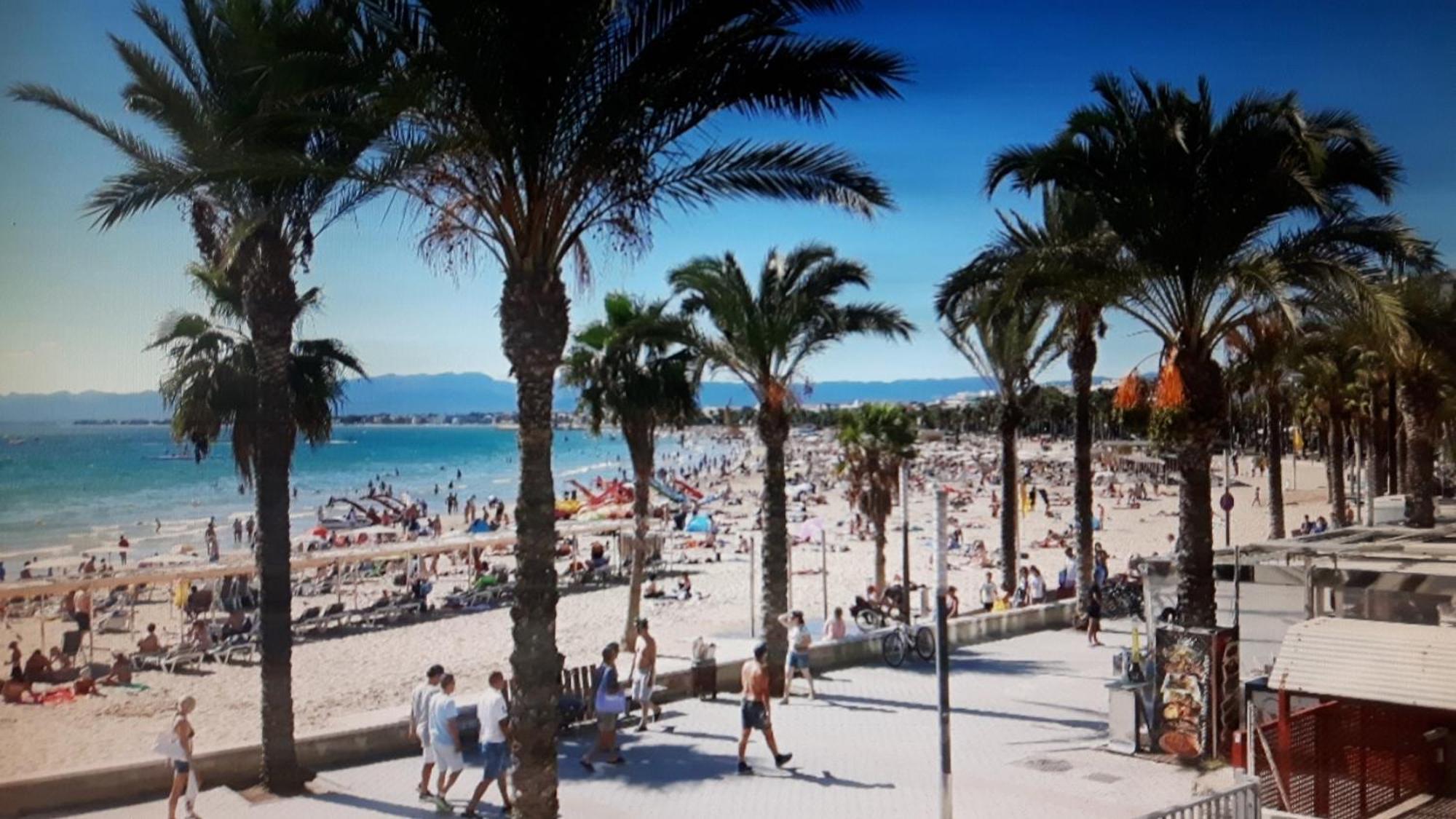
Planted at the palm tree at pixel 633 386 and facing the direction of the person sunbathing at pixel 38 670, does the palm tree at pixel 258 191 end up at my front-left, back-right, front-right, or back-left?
front-left

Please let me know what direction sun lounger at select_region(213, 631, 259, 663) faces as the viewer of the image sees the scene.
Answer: facing to the left of the viewer

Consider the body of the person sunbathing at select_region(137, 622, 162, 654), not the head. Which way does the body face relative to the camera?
away from the camera

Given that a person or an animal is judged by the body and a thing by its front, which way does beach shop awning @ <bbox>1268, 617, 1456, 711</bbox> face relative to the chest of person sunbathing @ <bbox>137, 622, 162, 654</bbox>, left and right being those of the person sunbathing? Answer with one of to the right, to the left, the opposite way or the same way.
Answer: to the left

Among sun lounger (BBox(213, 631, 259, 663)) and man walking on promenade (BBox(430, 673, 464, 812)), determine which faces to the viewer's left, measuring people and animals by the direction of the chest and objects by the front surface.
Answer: the sun lounger

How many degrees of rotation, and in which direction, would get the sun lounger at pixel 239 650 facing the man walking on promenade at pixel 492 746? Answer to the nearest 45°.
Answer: approximately 90° to its left

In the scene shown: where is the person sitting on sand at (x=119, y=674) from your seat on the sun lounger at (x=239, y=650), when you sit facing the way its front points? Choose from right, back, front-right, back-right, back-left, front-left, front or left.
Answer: front-left
